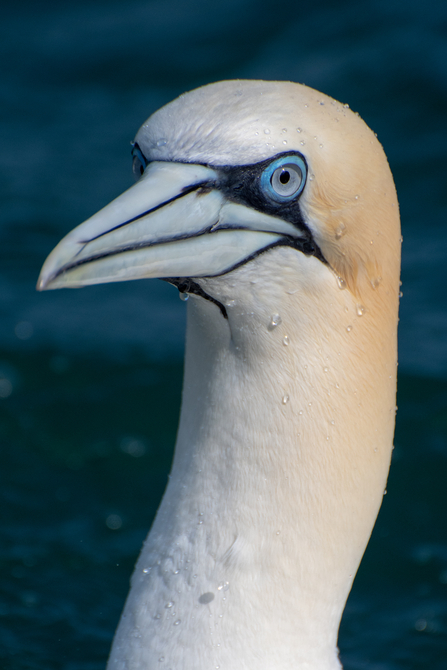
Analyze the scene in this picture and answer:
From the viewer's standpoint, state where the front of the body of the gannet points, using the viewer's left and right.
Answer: facing the viewer and to the left of the viewer
